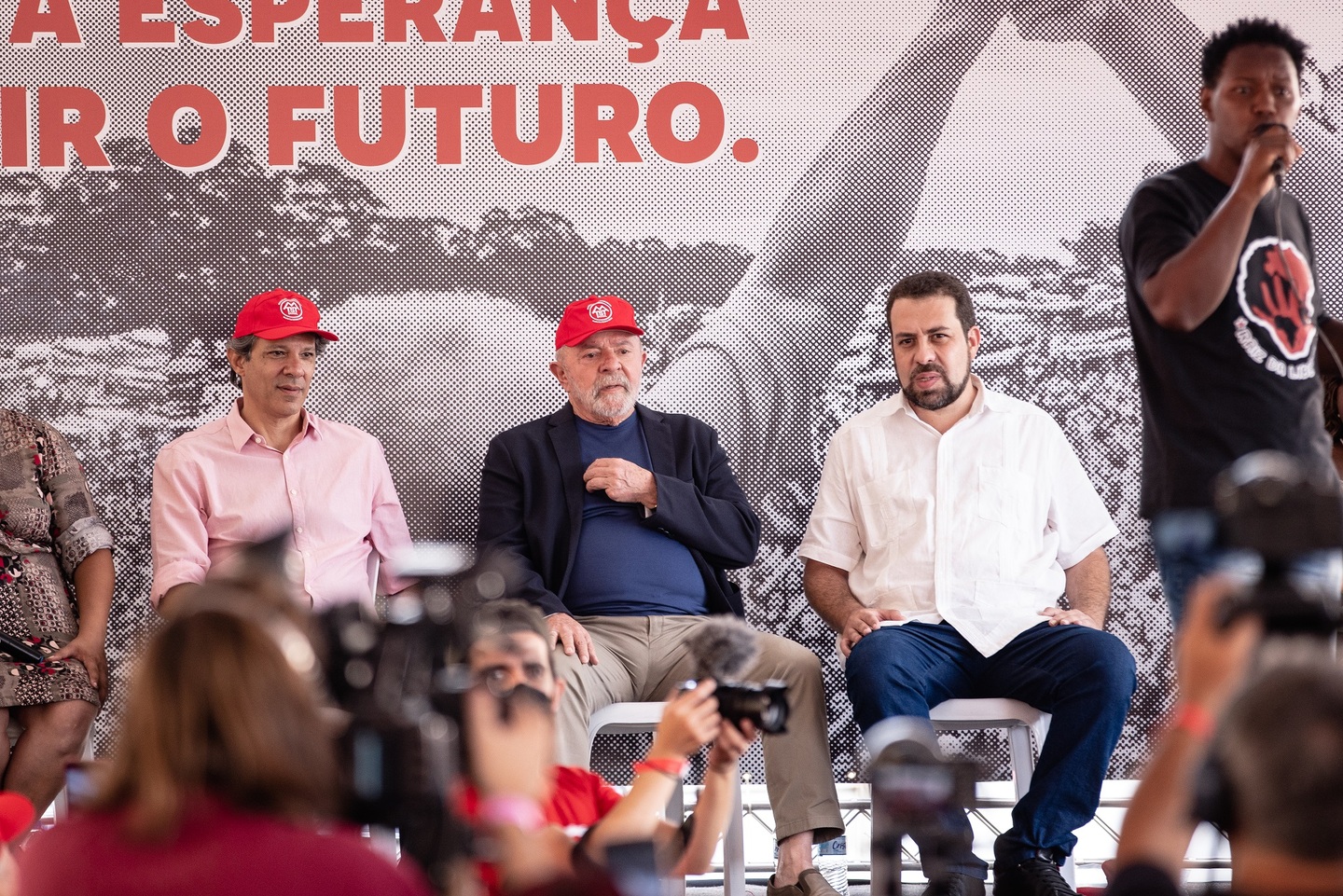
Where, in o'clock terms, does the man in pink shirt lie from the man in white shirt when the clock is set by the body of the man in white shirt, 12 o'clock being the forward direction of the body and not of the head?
The man in pink shirt is roughly at 3 o'clock from the man in white shirt.

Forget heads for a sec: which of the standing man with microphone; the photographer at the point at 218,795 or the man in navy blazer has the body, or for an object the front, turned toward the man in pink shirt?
the photographer

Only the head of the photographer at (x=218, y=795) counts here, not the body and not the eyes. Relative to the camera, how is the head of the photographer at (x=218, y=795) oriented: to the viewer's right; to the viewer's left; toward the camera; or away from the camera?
away from the camera

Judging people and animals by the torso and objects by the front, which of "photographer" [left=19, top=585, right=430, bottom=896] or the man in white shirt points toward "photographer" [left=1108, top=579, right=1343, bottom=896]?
the man in white shirt

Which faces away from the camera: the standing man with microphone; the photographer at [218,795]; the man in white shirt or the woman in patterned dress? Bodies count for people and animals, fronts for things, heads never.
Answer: the photographer

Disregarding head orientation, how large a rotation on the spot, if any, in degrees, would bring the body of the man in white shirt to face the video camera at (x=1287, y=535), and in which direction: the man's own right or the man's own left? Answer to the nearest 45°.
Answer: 0° — they already face it

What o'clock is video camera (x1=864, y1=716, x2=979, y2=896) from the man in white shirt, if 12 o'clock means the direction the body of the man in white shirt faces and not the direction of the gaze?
The video camera is roughly at 12 o'clock from the man in white shirt.

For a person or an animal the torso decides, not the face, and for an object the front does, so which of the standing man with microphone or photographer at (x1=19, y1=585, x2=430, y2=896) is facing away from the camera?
the photographer

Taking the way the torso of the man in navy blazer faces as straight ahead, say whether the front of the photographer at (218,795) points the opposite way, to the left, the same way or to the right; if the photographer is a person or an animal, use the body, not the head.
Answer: the opposite way

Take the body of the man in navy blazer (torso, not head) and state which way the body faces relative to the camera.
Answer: toward the camera

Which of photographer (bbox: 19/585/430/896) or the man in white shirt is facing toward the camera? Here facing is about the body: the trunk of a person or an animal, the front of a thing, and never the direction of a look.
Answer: the man in white shirt

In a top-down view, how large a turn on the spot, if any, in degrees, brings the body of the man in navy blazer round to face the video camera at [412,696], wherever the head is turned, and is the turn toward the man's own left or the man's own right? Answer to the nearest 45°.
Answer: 0° — they already face it

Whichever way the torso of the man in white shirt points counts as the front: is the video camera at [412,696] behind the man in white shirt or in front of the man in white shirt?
in front

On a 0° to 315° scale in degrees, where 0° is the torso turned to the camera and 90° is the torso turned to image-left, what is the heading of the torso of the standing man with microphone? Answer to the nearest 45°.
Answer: approximately 315°

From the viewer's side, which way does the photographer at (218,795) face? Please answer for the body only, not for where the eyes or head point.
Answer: away from the camera

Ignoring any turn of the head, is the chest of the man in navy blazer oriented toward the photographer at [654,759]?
yes

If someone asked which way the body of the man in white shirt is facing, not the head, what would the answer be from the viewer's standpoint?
toward the camera

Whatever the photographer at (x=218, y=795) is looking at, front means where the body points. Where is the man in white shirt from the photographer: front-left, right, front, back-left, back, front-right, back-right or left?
front-right

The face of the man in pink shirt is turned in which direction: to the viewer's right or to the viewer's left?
to the viewer's right

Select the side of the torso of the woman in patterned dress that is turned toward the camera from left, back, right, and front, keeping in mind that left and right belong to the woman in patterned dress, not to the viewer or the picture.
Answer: front
